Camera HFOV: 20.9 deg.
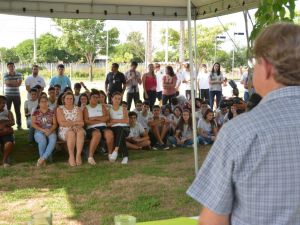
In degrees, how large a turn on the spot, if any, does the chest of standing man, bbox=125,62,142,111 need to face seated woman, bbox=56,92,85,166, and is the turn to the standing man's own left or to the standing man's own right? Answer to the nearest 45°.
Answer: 0° — they already face them

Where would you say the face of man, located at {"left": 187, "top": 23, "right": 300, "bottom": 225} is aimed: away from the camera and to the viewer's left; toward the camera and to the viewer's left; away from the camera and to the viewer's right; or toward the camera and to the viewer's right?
away from the camera and to the viewer's left

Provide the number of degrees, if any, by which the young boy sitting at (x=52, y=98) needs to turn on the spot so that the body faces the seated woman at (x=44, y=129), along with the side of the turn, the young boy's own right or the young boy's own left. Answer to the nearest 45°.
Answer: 0° — they already face them

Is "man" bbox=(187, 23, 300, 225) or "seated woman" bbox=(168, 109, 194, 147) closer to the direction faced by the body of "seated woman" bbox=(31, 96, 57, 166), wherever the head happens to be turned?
the man

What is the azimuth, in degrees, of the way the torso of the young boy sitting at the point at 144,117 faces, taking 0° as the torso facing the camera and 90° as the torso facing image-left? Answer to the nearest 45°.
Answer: approximately 0°

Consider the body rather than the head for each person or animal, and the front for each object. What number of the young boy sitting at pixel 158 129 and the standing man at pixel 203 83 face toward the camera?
2

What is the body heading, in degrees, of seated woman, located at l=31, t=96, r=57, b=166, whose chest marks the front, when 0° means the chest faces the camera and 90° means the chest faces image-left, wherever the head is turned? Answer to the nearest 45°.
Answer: approximately 0°
